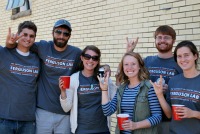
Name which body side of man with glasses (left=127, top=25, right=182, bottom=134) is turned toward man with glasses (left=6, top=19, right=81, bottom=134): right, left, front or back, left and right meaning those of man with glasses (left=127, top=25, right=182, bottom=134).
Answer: right

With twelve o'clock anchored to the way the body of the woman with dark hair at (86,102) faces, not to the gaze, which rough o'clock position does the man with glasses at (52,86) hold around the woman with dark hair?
The man with glasses is roughly at 4 o'clock from the woman with dark hair.

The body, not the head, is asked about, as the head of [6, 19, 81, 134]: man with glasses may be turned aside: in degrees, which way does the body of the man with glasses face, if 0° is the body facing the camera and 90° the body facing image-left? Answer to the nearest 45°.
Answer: approximately 0°

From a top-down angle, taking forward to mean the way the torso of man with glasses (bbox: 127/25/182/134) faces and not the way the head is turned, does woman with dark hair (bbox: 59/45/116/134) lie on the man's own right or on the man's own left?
on the man's own right

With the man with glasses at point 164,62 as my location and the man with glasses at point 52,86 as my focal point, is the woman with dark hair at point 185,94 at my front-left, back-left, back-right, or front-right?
back-left

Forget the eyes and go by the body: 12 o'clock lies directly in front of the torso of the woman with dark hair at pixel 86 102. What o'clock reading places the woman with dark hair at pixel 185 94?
the woman with dark hair at pixel 185 94 is roughly at 10 o'clock from the woman with dark hair at pixel 86 102.

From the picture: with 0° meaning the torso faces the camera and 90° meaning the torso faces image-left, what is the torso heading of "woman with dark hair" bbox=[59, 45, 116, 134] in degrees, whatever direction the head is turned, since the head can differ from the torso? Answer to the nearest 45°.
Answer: approximately 0°

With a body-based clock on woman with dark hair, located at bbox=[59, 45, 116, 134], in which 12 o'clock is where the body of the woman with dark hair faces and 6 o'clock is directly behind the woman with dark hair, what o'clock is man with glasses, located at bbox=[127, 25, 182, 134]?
The man with glasses is roughly at 9 o'clock from the woman with dark hair.

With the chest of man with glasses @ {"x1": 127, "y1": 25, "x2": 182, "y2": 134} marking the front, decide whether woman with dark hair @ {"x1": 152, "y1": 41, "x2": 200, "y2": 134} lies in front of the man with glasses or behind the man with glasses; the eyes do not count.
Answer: in front
